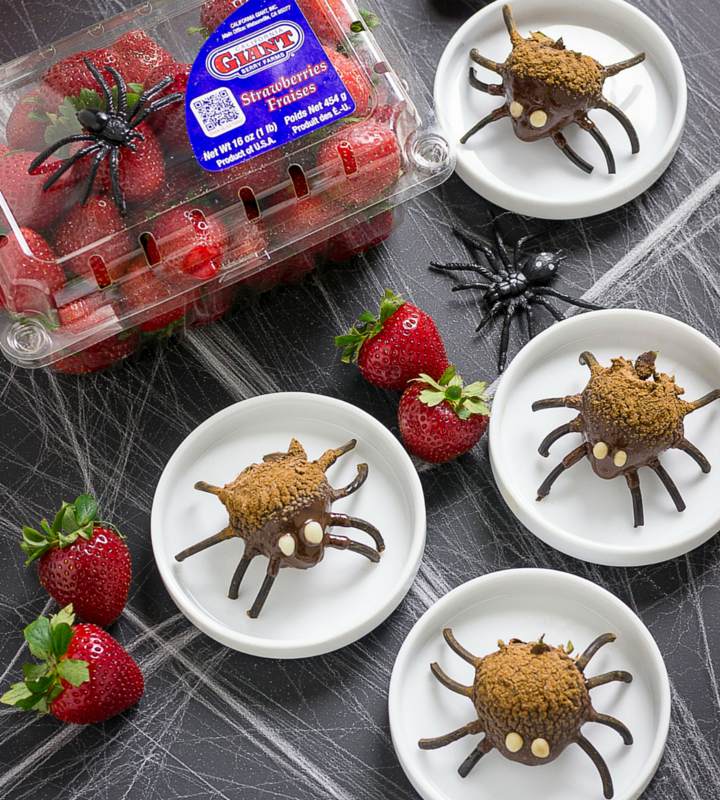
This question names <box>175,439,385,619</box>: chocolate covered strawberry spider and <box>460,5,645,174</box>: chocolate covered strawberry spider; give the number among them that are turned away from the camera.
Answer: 0

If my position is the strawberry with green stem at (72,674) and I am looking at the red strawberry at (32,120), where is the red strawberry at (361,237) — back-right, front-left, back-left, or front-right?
front-right

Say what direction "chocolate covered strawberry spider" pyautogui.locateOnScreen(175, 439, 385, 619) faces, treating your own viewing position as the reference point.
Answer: facing the viewer and to the right of the viewer

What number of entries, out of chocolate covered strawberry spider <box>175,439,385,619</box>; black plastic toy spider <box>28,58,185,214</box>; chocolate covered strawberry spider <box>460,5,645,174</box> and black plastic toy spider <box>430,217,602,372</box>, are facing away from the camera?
0

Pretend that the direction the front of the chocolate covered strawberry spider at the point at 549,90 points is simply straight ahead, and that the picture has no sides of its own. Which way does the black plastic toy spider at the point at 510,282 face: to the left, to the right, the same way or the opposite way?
the same way

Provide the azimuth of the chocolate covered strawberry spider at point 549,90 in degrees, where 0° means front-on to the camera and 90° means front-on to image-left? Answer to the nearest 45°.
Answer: approximately 45°
